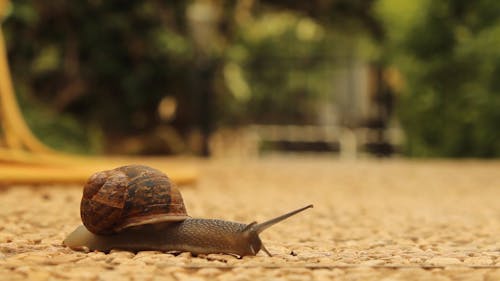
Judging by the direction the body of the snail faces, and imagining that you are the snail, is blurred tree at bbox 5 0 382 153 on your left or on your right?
on your left

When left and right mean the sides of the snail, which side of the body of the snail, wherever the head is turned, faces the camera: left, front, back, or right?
right

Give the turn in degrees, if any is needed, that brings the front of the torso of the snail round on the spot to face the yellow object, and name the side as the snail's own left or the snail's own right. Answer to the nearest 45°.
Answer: approximately 90° to the snail's own left
